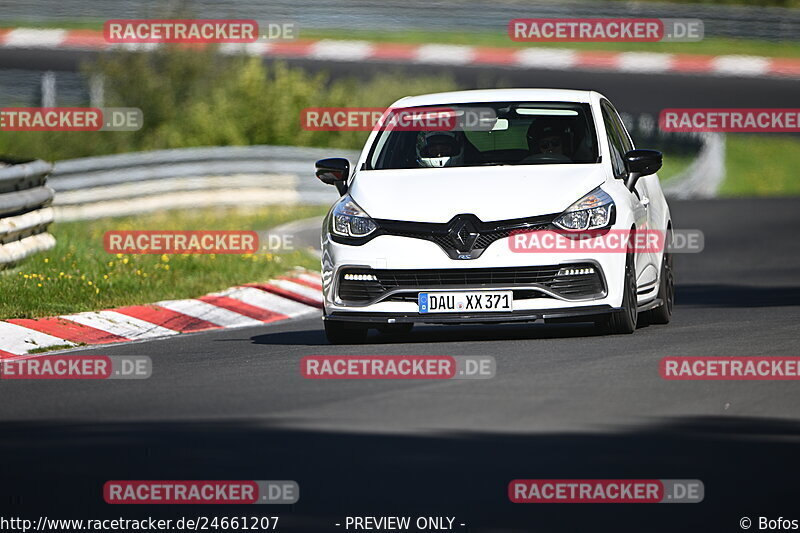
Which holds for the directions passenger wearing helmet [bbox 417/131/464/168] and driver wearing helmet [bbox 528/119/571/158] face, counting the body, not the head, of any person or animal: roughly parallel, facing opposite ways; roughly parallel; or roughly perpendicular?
roughly parallel

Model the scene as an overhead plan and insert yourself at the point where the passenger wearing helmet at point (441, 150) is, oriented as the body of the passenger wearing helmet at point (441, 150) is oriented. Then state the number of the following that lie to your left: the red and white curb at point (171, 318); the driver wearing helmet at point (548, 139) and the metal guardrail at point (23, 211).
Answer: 1

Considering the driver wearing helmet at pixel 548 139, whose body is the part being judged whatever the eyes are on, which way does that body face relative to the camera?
toward the camera

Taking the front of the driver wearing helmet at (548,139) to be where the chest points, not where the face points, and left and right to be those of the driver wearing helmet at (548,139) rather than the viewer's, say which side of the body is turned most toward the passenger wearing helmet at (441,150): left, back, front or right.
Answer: right

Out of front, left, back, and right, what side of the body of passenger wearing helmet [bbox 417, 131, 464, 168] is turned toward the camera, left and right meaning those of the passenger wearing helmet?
front

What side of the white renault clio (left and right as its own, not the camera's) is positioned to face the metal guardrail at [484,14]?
back

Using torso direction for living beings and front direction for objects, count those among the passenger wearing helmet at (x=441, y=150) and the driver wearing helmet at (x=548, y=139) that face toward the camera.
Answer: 2

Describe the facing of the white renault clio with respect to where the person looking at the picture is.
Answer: facing the viewer

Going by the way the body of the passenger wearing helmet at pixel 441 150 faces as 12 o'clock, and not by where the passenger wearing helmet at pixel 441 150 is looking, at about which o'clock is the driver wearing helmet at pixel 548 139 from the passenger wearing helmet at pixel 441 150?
the driver wearing helmet at pixel 548 139 is roughly at 9 o'clock from the passenger wearing helmet at pixel 441 150.
